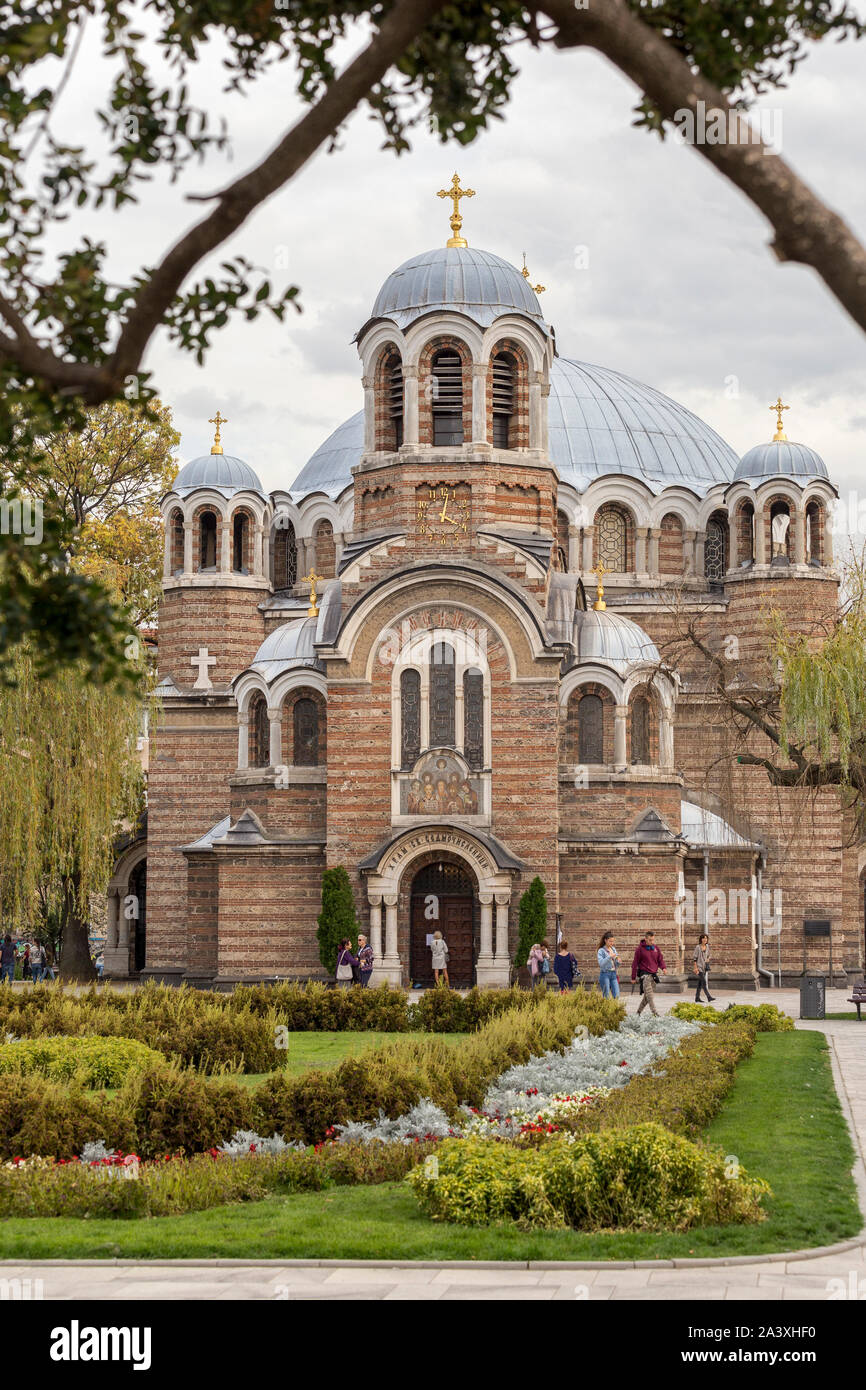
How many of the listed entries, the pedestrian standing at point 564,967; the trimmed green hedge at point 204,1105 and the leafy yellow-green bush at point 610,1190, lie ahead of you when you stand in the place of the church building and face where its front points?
3

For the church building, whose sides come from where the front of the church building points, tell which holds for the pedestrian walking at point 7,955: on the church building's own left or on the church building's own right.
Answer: on the church building's own right

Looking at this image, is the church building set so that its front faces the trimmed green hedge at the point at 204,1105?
yes

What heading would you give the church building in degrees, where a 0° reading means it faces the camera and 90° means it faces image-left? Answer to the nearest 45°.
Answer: approximately 0°

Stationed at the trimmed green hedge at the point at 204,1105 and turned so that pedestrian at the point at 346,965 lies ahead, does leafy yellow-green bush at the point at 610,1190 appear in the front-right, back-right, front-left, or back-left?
back-right
